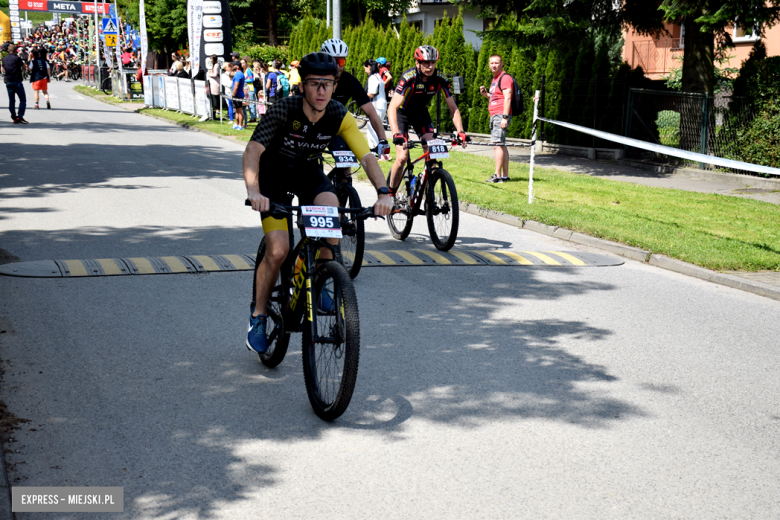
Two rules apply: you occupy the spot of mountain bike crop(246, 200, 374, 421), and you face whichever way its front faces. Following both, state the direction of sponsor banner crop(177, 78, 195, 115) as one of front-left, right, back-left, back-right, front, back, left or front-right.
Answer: back-left

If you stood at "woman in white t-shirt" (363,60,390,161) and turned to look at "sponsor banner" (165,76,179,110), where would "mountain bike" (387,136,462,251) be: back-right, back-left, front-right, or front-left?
back-left

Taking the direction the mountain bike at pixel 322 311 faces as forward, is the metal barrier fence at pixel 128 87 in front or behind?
behind

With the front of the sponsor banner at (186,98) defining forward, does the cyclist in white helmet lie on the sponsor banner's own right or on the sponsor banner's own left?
on the sponsor banner's own left

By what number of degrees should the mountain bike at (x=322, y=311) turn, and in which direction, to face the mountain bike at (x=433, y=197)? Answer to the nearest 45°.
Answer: approximately 135° to its left

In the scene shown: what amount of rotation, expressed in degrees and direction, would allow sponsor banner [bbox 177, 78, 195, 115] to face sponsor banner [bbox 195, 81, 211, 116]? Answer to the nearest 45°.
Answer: approximately 45° to its left

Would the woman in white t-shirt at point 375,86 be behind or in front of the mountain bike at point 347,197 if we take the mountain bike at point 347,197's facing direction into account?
behind

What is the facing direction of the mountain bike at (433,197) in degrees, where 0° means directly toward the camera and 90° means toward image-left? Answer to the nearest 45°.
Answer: approximately 315°

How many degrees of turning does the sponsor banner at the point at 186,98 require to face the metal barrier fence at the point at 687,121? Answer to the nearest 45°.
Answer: approximately 90° to its left

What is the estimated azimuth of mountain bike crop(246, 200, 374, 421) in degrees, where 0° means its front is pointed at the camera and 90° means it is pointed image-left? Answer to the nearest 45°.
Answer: approximately 315°
